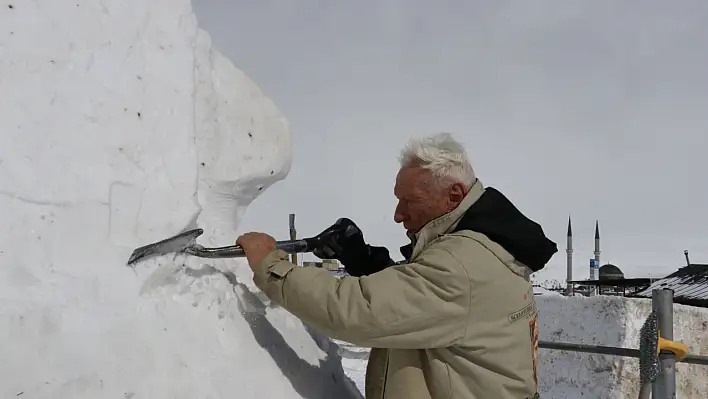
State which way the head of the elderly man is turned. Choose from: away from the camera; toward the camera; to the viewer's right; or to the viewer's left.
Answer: to the viewer's left

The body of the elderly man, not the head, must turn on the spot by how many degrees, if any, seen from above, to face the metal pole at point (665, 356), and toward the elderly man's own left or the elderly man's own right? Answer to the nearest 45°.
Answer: approximately 135° to the elderly man's own right

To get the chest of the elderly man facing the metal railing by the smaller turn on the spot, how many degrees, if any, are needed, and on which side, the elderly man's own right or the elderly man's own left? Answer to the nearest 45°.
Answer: approximately 135° to the elderly man's own right

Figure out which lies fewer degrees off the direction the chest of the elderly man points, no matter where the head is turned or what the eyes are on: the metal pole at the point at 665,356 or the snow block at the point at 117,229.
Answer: the snow block

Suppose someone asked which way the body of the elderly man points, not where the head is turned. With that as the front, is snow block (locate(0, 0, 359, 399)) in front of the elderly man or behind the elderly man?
in front

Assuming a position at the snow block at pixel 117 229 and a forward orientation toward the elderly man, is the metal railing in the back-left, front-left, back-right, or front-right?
front-left

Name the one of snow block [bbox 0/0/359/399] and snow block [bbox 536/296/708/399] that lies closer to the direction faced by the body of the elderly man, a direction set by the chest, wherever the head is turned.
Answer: the snow block [bbox 0/0/359/399]

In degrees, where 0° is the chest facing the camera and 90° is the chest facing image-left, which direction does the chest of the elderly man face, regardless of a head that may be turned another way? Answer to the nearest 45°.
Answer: approximately 90°

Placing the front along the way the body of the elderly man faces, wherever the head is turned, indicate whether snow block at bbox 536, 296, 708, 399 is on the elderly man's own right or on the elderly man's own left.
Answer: on the elderly man's own right
